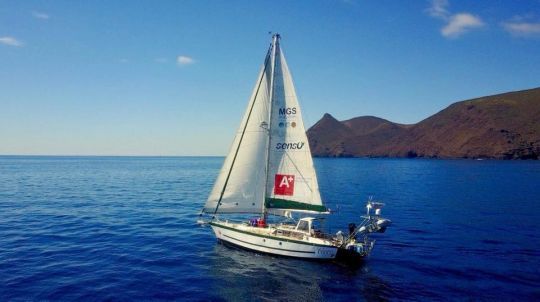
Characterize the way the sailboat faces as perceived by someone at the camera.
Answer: facing away from the viewer and to the left of the viewer
